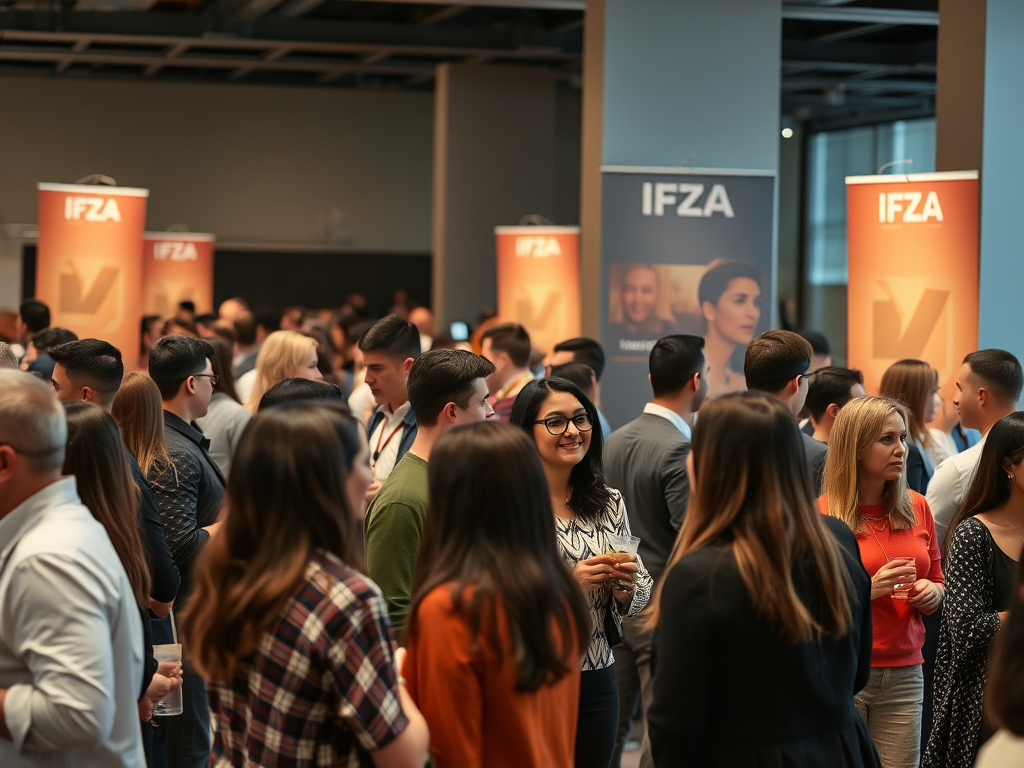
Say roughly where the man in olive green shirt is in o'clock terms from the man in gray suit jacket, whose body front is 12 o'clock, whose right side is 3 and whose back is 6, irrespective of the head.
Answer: The man in olive green shirt is roughly at 5 o'clock from the man in gray suit jacket.

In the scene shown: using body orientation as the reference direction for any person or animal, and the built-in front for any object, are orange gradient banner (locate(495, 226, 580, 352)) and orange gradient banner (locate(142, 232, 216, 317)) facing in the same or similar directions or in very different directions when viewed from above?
same or similar directions

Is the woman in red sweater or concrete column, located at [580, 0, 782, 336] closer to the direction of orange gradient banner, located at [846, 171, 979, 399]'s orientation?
the woman in red sweater

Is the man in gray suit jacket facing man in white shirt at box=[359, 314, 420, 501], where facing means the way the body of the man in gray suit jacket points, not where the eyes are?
no

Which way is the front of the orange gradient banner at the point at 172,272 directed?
toward the camera

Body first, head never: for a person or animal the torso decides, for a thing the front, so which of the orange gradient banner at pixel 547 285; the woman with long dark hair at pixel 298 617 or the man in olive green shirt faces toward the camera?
the orange gradient banner

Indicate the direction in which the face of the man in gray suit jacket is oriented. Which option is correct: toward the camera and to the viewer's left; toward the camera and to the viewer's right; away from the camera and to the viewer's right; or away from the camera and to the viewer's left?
away from the camera and to the viewer's right

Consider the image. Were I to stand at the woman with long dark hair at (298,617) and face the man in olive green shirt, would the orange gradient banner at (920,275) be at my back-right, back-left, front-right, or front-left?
front-right

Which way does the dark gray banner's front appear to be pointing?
toward the camera

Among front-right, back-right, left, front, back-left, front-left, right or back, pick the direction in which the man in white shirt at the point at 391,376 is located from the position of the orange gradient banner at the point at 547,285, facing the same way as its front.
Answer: front

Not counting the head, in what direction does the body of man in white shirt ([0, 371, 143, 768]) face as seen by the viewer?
to the viewer's left

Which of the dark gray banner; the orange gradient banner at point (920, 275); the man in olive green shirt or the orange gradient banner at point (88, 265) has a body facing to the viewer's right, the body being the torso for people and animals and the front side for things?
the man in olive green shirt

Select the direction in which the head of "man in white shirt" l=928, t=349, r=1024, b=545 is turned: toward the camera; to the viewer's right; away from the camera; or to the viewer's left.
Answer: to the viewer's left

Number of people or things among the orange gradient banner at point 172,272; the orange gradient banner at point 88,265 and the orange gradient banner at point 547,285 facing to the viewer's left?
0
